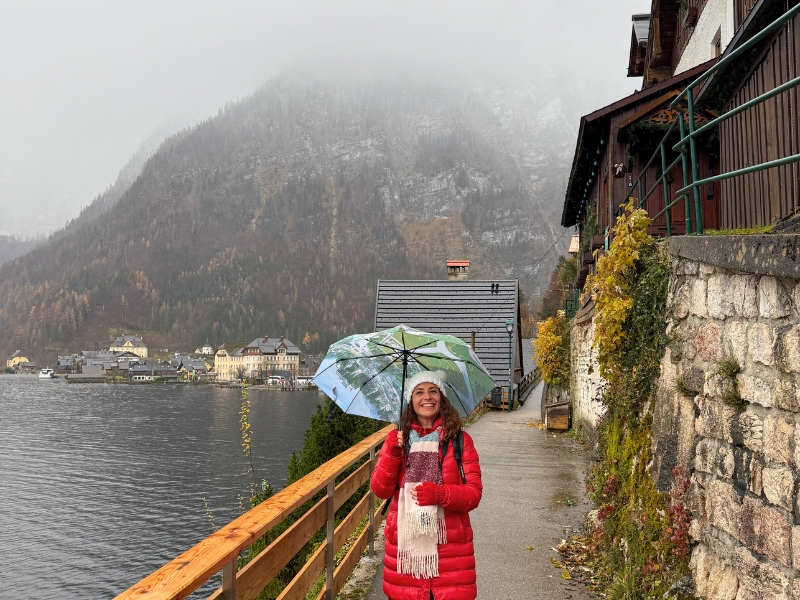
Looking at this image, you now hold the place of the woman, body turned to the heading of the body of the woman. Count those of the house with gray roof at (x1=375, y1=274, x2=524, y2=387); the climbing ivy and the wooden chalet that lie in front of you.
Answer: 0

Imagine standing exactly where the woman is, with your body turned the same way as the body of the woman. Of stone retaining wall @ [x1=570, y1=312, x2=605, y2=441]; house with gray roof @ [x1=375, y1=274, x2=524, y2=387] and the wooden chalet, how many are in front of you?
0

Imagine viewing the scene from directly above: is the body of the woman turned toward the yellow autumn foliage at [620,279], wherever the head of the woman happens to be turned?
no

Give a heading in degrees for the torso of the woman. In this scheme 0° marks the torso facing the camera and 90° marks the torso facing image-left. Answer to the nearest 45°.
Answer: approximately 0°

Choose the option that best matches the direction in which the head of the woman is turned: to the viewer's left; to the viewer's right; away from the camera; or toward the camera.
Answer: toward the camera

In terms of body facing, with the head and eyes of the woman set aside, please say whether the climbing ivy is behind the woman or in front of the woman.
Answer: behind

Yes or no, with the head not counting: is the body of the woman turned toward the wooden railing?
no

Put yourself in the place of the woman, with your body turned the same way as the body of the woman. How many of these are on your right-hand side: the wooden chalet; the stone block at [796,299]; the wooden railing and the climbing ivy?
1

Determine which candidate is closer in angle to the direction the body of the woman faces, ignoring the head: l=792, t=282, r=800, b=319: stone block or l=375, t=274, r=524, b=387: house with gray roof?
the stone block

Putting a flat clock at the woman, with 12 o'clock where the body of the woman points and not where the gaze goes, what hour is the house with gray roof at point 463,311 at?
The house with gray roof is roughly at 6 o'clock from the woman.

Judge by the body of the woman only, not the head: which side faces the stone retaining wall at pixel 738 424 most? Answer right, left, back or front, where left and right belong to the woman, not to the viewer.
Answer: left

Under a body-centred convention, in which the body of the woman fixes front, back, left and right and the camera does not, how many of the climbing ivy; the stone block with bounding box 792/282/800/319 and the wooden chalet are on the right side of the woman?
0

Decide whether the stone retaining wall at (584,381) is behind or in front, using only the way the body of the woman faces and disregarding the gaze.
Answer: behind

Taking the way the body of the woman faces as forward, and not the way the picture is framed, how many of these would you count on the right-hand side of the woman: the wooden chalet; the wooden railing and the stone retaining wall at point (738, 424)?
1

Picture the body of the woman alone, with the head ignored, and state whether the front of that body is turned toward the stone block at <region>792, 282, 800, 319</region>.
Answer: no

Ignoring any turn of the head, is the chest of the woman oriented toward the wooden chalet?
no
